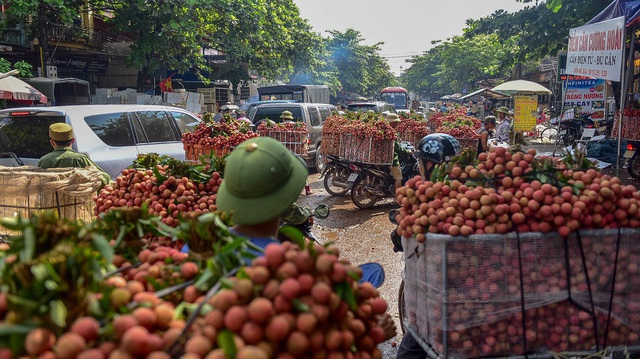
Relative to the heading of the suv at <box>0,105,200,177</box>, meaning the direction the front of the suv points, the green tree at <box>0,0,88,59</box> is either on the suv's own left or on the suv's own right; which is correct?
on the suv's own left

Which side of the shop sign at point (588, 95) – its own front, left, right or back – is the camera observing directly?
front

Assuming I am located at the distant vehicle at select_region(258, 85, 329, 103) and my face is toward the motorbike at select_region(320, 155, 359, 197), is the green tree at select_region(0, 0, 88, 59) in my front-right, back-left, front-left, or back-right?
front-right

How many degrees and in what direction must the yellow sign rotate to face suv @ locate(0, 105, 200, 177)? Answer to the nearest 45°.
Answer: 0° — it already faces it

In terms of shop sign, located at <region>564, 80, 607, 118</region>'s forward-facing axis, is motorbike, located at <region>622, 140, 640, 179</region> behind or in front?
in front

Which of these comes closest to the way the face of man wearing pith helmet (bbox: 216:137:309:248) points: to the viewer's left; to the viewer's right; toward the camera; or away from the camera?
away from the camera

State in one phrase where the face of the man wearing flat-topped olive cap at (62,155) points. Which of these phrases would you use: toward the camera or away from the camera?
away from the camera

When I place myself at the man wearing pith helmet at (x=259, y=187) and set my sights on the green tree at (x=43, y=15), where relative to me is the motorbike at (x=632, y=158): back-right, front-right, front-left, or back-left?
front-right

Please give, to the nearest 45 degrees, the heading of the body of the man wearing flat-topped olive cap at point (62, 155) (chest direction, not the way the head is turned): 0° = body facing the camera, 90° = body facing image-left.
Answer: approximately 180°

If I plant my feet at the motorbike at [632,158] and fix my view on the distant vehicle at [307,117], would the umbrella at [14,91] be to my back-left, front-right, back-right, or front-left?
front-left

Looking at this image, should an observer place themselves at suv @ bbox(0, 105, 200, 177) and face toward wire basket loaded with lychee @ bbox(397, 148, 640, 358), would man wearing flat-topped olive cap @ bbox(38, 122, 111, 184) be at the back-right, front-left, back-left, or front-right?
front-right

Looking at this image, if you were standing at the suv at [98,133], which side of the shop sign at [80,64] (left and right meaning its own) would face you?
front

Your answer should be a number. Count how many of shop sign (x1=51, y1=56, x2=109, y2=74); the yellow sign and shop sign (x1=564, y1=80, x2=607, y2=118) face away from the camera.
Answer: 0

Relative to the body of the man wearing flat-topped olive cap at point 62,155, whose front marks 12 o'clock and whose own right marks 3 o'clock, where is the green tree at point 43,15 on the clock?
The green tree is roughly at 12 o'clock from the man wearing flat-topped olive cap.

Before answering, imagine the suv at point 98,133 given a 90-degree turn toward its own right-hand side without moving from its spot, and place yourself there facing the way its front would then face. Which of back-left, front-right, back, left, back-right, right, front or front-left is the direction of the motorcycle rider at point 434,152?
front
